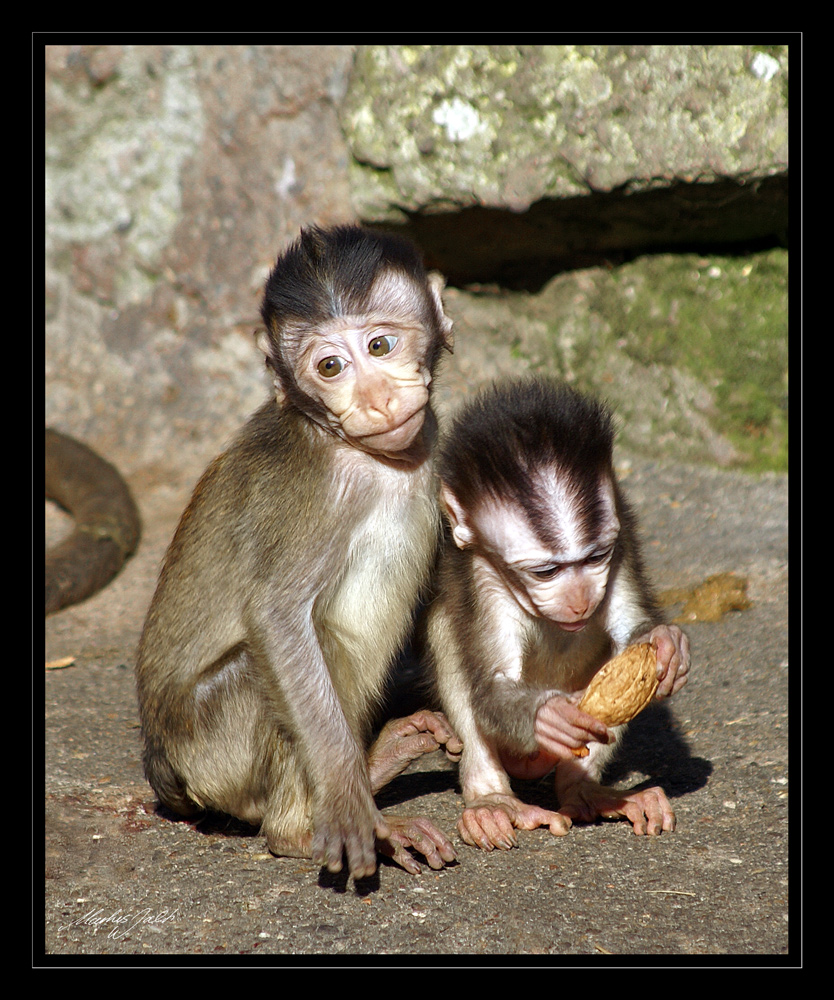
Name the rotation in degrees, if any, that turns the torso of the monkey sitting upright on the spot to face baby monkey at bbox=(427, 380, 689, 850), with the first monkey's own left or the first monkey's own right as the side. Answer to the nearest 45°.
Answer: approximately 45° to the first monkey's own left

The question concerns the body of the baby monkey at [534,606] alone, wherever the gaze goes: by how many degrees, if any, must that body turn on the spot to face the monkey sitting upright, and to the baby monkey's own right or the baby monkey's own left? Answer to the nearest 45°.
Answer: approximately 135° to the baby monkey's own right

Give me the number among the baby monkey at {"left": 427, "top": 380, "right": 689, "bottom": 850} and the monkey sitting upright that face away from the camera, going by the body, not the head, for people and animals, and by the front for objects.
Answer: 0

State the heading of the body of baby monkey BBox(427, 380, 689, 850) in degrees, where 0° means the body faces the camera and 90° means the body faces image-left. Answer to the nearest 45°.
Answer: approximately 315°

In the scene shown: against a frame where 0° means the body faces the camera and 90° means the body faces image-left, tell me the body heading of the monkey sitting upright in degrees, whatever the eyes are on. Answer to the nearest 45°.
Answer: approximately 315°
